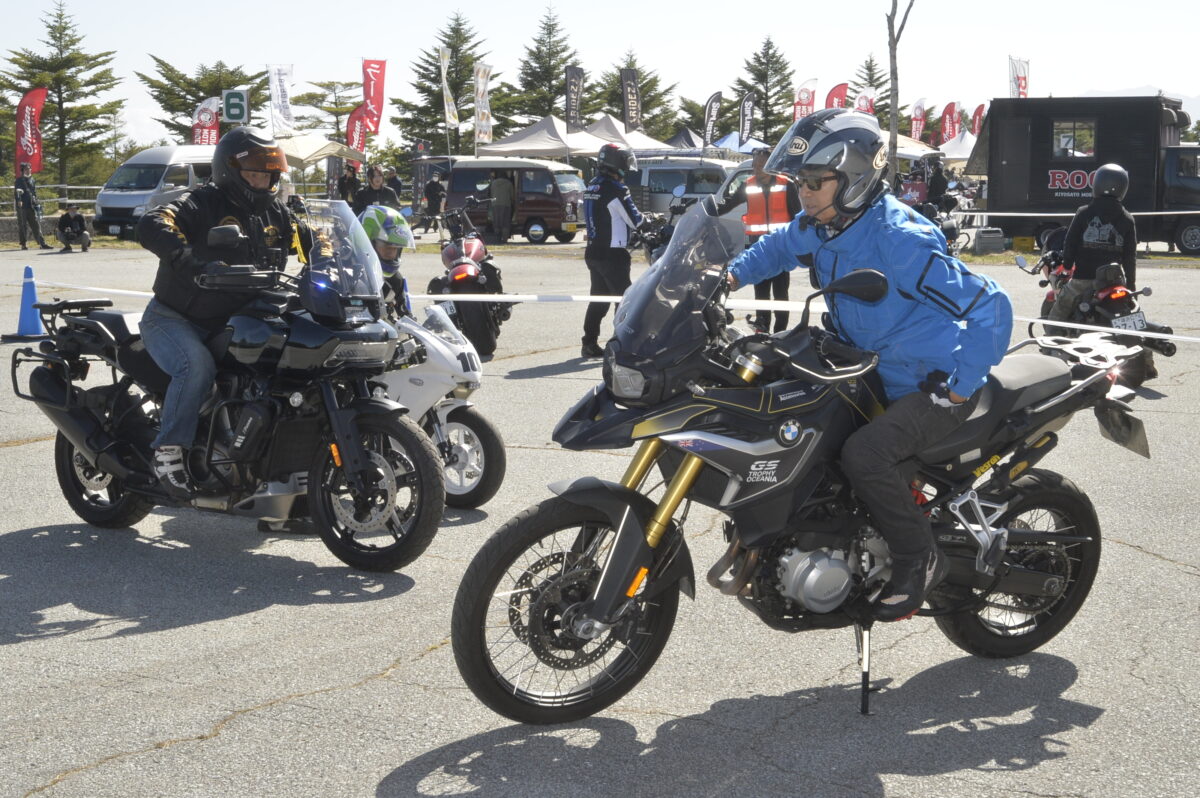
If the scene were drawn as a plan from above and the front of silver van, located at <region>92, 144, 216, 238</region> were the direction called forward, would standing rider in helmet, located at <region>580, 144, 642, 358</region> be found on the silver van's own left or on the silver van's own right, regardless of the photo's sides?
on the silver van's own left

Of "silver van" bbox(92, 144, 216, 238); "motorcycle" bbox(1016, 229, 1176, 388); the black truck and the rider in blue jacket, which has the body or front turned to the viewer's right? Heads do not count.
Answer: the black truck

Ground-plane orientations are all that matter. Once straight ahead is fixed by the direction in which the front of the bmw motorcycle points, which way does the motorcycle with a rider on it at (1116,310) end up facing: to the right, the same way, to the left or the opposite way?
to the right

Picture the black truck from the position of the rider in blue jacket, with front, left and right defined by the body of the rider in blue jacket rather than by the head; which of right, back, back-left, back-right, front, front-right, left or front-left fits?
back-right

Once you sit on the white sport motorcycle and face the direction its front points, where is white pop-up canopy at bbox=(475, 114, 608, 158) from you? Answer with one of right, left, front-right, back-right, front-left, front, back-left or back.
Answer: back-left

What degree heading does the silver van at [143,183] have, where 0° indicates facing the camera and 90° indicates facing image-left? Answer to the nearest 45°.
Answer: approximately 45°

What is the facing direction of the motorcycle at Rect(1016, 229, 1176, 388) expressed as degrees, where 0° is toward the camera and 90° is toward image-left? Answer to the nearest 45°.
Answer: approximately 135°

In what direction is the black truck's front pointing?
to the viewer's right
